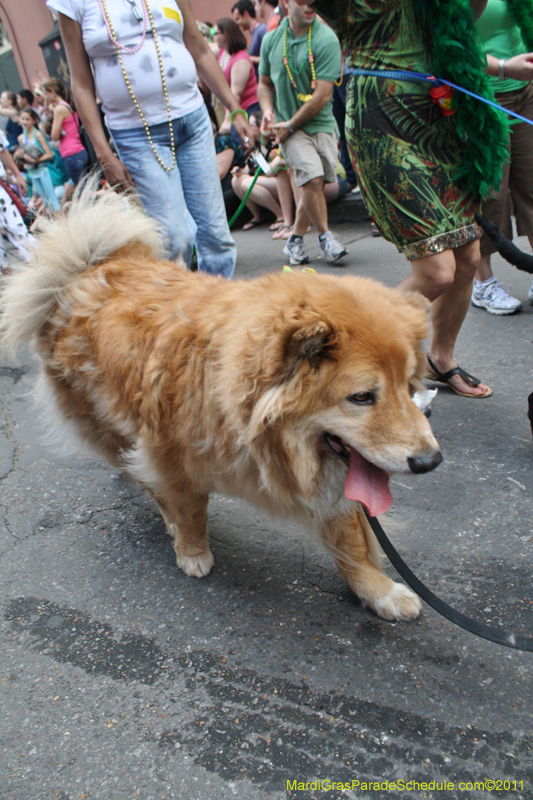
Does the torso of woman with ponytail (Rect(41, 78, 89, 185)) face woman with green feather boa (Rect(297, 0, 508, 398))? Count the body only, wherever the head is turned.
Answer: no

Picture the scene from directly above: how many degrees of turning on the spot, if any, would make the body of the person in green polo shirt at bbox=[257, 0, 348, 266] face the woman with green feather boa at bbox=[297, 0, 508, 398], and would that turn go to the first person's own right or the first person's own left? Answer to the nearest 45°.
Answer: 0° — they already face them

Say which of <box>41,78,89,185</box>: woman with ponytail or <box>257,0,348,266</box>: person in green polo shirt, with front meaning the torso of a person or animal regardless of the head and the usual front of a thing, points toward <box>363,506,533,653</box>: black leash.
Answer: the person in green polo shirt

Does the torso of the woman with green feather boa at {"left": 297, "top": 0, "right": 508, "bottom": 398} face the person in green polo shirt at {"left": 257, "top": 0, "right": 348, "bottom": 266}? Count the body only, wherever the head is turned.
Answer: no

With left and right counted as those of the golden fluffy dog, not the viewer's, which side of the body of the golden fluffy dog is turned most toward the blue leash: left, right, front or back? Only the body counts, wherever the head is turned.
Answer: left

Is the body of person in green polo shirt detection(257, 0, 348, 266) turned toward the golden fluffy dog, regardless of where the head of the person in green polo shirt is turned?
yes

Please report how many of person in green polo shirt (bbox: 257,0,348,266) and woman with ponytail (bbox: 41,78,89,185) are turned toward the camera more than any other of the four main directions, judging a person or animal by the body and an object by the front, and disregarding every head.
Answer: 1

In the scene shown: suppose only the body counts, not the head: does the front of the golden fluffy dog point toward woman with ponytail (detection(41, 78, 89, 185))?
no

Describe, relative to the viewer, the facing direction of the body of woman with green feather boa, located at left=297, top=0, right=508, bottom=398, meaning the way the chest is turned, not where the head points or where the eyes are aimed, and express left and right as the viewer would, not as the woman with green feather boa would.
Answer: facing the viewer and to the right of the viewer

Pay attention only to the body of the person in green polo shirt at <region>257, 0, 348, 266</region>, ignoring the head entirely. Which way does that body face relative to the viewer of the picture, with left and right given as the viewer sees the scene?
facing the viewer

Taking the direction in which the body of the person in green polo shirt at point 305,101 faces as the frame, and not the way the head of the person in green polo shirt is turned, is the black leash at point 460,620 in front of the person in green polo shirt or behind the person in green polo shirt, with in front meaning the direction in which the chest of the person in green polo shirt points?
in front
